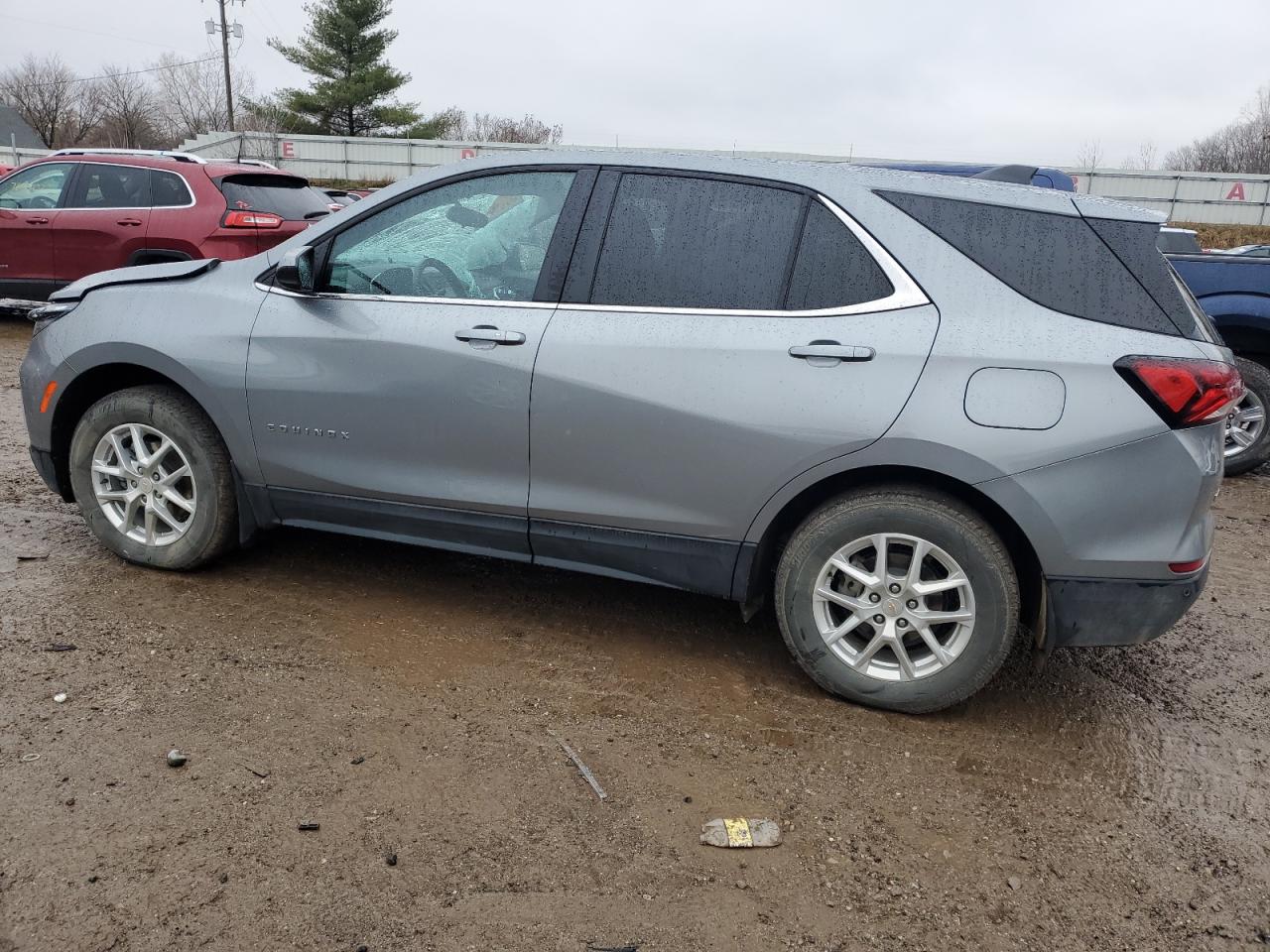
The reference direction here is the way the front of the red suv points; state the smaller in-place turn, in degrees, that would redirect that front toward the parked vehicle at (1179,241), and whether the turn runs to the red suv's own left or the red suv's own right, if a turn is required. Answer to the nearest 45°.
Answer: approximately 180°

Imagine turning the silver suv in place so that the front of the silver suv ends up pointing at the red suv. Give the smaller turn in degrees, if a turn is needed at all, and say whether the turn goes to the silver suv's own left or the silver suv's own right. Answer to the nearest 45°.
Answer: approximately 45° to the silver suv's own right

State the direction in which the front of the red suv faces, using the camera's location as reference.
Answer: facing away from the viewer and to the left of the viewer

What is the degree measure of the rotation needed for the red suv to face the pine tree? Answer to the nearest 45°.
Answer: approximately 45° to its right

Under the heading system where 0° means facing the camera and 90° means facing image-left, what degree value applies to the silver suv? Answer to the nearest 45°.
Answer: approximately 90°

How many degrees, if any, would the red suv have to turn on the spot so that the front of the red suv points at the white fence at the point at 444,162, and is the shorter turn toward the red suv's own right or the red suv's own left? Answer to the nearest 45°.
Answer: approximately 45° to the red suv's own right

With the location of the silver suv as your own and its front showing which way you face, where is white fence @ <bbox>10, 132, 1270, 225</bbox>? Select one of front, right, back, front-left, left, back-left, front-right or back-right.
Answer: right

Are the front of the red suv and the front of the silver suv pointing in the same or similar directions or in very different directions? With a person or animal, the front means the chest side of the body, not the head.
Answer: same or similar directions

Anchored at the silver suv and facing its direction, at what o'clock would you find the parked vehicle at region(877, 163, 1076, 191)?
The parked vehicle is roughly at 4 o'clock from the silver suv.
